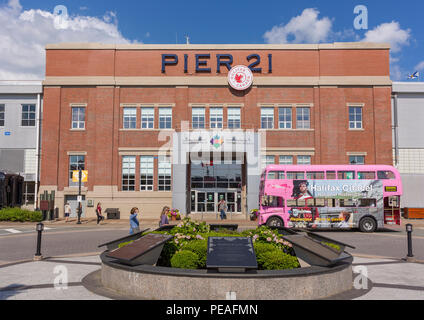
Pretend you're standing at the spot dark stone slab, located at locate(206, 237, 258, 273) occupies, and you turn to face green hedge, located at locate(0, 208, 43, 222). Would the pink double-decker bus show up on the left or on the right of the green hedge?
right

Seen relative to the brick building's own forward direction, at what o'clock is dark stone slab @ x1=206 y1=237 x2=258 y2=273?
The dark stone slab is roughly at 12 o'clock from the brick building.

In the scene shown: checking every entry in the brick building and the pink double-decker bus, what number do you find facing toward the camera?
1

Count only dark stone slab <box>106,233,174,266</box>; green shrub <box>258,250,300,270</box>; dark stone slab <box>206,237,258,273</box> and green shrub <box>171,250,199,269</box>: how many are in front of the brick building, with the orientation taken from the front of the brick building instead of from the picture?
4

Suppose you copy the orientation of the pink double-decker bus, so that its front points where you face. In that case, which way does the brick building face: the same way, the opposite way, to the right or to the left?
to the left

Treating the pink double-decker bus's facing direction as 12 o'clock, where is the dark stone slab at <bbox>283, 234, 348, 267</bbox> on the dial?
The dark stone slab is roughly at 9 o'clock from the pink double-decker bus.

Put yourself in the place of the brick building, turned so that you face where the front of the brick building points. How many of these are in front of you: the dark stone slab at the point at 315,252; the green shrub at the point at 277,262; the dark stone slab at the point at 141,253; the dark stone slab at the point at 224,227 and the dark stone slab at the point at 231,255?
5

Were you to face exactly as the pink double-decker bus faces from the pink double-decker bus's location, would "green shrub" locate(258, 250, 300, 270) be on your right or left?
on your left

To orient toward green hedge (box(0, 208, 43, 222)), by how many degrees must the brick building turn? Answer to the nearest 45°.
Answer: approximately 90° to its right

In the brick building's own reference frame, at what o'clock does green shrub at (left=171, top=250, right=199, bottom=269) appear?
The green shrub is roughly at 12 o'clock from the brick building.

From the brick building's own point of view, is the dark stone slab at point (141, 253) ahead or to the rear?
ahead

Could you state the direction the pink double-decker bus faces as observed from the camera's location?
facing to the left of the viewer
